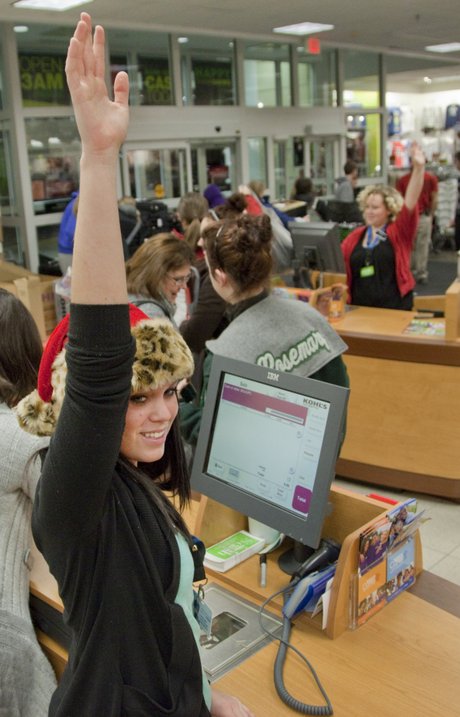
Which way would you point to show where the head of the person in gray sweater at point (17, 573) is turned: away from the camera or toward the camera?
away from the camera

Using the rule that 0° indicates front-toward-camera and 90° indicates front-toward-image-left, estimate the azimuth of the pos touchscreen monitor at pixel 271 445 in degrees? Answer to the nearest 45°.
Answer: approximately 45°

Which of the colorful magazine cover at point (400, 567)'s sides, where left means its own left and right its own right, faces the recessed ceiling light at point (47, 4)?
back

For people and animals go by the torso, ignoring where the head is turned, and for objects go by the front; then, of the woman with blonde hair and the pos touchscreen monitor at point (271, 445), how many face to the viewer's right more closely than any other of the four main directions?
0

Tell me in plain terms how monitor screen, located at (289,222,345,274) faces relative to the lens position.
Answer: facing away from the viewer and to the right of the viewer

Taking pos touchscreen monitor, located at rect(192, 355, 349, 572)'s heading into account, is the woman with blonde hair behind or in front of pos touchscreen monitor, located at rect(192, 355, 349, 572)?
behind

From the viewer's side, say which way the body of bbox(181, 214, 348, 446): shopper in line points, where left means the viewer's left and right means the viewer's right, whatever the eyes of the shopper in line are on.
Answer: facing away from the viewer and to the left of the viewer
